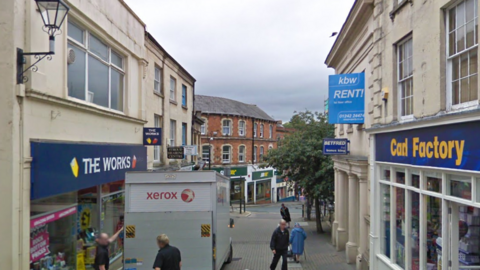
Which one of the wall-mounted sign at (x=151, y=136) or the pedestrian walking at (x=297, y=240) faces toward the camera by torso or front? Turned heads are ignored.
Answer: the wall-mounted sign

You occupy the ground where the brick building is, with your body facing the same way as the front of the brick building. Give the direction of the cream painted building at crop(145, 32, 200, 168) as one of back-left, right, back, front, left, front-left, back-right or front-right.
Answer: front-right

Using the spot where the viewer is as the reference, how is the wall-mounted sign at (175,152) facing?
facing the viewer

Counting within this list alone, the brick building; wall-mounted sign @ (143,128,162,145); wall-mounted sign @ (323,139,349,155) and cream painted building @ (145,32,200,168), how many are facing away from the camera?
0

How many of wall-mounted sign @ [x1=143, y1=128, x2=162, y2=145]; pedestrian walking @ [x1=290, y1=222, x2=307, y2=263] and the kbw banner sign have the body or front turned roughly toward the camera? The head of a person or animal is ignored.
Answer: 2

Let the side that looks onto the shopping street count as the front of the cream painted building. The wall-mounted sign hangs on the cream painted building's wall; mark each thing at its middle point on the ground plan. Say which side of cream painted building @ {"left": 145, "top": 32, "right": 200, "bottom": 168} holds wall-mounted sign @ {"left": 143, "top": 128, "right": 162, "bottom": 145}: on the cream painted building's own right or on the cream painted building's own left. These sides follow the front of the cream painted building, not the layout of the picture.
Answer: on the cream painted building's own right

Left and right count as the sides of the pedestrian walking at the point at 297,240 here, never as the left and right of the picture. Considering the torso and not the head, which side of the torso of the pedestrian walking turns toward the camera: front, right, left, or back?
back

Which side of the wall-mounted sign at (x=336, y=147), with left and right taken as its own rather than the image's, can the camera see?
front

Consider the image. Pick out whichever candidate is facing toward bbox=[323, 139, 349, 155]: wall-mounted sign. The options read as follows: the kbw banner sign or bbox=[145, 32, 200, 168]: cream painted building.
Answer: the cream painted building

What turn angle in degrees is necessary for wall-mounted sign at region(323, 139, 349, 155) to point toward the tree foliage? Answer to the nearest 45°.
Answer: approximately 180°

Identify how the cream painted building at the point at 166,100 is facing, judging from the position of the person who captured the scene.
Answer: facing the viewer and to the right of the viewer

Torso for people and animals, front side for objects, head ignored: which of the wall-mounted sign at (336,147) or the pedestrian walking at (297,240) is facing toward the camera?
the wall-mounted sign

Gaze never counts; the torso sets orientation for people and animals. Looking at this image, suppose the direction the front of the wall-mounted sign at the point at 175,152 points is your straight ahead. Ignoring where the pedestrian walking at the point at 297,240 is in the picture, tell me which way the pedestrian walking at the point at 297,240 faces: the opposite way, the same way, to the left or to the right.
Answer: the opposite way

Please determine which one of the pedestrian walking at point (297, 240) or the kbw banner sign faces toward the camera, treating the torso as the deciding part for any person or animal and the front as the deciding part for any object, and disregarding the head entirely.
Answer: the kbw banner sign
